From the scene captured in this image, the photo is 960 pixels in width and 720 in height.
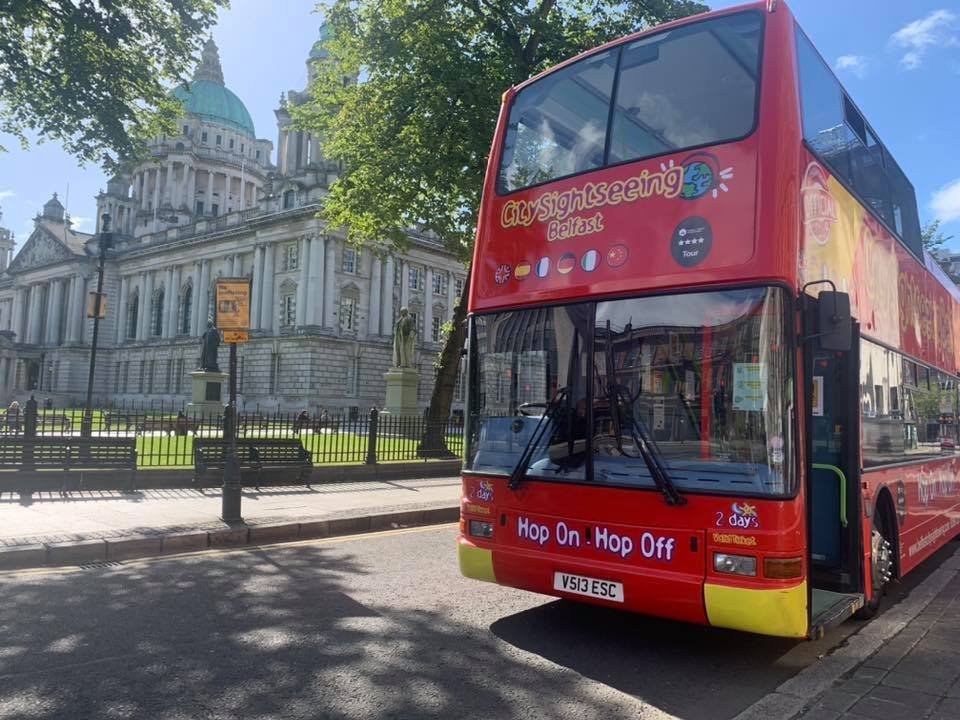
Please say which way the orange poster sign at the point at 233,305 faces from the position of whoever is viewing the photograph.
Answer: facing the viewer

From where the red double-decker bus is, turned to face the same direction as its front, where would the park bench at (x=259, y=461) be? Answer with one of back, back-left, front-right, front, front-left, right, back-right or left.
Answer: right

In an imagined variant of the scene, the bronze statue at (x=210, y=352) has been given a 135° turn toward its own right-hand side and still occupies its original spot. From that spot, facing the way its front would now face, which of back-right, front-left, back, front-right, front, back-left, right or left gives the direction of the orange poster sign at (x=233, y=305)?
back-left

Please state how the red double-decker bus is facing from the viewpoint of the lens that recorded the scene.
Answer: facing the viewer and to the left of the viewer

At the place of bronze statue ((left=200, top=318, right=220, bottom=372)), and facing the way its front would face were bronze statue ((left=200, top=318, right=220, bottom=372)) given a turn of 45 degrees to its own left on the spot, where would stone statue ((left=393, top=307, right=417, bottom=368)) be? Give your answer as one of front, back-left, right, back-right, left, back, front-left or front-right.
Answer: front

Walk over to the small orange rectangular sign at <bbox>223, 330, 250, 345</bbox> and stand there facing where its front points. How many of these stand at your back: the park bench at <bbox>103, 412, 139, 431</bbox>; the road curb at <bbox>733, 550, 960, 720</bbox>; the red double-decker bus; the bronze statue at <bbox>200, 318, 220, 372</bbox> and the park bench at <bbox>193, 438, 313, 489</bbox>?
3

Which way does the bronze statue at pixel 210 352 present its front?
toward the camera

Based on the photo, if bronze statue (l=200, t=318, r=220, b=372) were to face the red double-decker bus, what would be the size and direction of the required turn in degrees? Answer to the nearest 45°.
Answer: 0° — it already faces it

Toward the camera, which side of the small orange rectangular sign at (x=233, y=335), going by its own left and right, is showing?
front

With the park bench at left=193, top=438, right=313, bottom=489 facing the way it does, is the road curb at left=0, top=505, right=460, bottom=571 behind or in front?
in front

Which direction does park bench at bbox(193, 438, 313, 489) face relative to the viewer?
toward the camera

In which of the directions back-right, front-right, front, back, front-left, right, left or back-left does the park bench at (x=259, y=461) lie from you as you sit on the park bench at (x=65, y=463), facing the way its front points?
left
